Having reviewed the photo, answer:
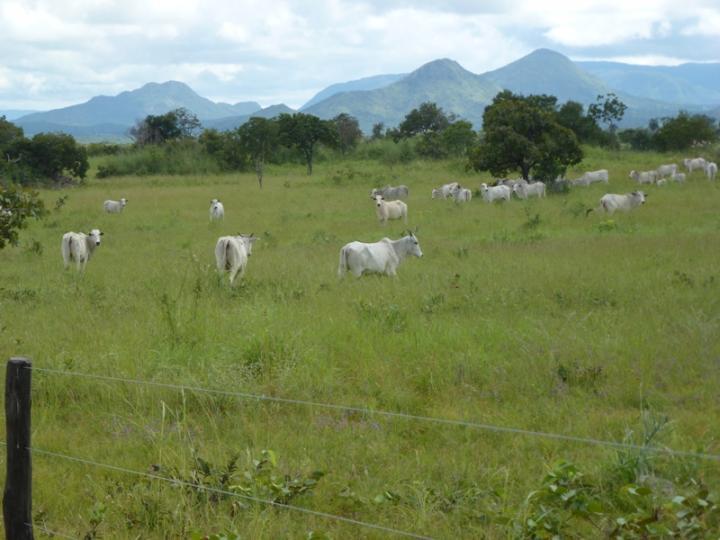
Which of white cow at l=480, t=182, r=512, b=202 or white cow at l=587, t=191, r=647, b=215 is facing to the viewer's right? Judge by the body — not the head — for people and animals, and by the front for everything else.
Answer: white cow at l=587, t=191, r=647, b=215

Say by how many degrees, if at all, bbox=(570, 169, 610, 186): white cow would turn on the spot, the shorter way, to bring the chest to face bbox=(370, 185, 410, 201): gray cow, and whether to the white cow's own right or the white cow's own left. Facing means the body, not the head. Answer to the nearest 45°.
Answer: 0° — it already faces it

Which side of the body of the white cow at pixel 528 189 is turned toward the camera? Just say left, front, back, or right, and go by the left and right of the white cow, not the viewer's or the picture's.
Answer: left

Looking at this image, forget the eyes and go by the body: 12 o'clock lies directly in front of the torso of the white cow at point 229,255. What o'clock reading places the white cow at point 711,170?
the white cow at point 711,170 is roughly at 12 o'clock from the white cow at point 229,255.

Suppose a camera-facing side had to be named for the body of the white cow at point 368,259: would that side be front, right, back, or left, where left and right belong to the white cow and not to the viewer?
right

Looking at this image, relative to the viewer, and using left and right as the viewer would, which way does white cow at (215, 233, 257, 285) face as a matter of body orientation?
facing away from the viewer and to the right of the viewer

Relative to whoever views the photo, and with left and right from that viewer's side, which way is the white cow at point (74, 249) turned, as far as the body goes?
facing away from the viewer and to the right of the viewer

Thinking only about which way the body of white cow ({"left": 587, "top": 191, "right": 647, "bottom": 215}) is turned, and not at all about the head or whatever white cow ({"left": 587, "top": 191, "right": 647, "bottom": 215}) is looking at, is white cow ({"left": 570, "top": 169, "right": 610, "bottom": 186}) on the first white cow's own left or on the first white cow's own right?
on the first white cow's own left

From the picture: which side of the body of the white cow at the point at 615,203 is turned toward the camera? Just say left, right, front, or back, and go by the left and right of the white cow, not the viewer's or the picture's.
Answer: right

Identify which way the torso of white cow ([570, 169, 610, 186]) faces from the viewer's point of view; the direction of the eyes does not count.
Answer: to the viewer's left

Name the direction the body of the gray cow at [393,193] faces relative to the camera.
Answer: to the viewer's left

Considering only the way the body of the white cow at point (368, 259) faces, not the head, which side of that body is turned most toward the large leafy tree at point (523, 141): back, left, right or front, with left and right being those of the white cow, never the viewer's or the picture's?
left

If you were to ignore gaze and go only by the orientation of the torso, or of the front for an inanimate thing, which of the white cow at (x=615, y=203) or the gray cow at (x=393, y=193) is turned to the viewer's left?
the gray cow at (x=393, y=193)

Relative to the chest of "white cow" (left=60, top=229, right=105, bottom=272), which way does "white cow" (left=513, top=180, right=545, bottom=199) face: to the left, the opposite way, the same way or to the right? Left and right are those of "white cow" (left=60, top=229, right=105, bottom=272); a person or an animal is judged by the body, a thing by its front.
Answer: to the left

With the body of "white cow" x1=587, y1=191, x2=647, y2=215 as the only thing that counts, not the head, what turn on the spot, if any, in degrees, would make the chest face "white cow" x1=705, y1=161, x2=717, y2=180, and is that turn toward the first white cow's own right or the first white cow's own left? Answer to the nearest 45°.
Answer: approximately 90° to the first white cow's own left
